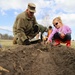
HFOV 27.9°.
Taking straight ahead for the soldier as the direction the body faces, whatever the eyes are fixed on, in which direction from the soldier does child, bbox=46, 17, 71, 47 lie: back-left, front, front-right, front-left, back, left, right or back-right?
front

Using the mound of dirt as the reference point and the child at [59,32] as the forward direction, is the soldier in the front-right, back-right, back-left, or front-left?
front-left

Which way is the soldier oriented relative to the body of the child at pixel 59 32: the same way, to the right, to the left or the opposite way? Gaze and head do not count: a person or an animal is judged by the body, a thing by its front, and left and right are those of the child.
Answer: to the left

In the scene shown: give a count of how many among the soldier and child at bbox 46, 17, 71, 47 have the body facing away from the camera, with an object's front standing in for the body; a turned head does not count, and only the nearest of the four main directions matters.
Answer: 0

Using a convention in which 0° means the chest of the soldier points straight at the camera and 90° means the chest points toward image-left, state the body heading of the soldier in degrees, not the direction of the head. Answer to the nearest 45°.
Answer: approximately 315°

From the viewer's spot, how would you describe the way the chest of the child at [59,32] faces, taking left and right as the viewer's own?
facing the viewer and to the left of the viewer

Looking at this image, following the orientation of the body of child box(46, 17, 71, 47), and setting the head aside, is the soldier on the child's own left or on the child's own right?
on the child's own right

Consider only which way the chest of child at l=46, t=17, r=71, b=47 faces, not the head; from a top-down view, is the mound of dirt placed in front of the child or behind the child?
in front
